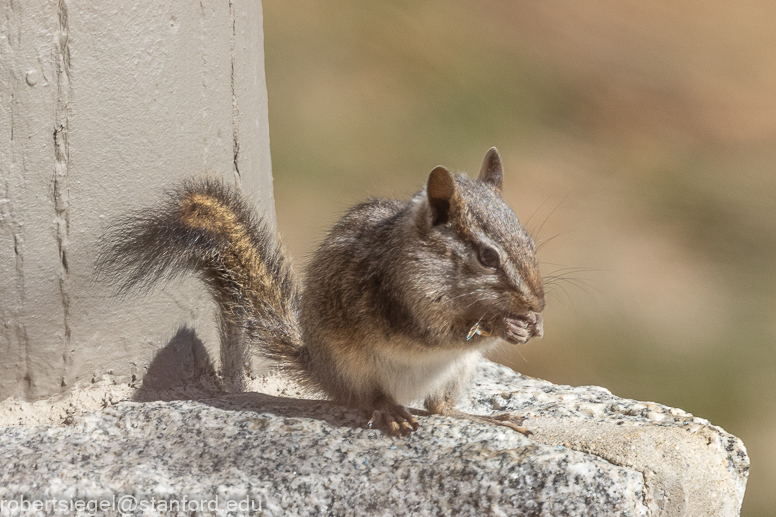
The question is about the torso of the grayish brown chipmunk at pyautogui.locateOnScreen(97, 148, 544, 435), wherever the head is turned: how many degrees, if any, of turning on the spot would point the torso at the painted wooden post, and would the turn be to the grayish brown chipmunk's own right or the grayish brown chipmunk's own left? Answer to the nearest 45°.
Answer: approximately 135° to the grayish brown chipmunk's own right

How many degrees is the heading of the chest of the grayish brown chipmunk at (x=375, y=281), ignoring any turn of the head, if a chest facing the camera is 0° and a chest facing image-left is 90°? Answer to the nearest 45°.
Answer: approximately 315°
